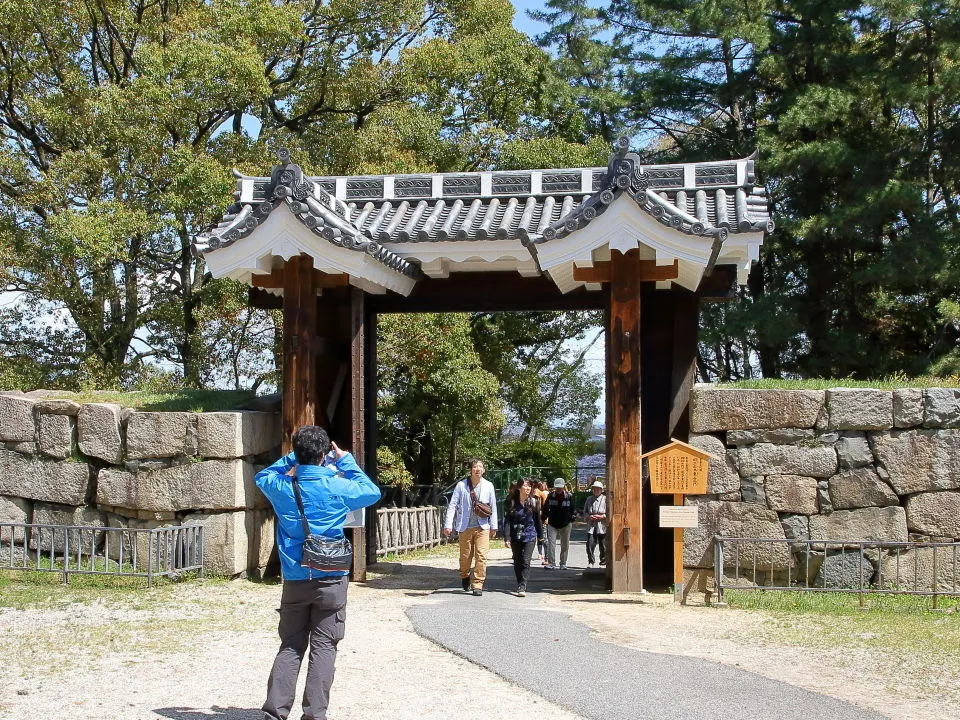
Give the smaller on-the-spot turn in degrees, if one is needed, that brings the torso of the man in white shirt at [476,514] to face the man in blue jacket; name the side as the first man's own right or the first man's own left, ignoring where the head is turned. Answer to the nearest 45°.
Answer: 0° — they already face them

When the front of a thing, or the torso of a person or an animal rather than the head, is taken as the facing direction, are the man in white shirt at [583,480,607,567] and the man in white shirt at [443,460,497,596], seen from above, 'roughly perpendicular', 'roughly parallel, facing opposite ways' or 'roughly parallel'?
roughly parallel

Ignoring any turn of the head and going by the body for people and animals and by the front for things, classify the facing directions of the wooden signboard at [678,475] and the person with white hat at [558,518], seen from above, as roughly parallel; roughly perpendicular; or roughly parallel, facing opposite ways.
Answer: roughly parallel

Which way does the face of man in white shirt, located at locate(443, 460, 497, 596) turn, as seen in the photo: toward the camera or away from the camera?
toward the camera

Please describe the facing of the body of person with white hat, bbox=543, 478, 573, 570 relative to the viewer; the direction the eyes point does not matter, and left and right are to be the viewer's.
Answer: facing the viewer

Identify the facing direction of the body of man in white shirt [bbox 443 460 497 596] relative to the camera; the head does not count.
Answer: toward the camera

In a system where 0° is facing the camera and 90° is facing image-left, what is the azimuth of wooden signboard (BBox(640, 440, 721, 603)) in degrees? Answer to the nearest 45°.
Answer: approximately 0°

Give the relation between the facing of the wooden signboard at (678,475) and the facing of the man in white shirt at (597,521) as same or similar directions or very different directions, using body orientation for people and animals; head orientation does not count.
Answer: same or similar directions

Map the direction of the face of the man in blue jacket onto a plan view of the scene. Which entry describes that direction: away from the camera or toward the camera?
away from the camera

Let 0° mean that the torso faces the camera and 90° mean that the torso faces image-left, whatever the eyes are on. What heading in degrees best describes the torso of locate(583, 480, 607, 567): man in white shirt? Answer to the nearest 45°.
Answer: approximately 0°

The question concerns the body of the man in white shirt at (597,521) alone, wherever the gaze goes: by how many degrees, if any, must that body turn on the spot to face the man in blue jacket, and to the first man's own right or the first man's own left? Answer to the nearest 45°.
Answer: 0° — they already face them
